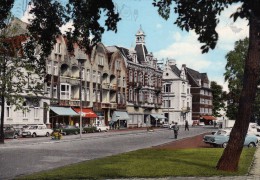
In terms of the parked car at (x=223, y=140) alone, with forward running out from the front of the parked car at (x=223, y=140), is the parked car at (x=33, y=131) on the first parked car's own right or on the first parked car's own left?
on the first parked car's own right

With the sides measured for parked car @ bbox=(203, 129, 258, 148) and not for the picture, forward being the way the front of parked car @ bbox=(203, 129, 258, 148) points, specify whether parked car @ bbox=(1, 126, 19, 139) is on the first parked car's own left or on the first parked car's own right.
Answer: on the first parked car's own right
